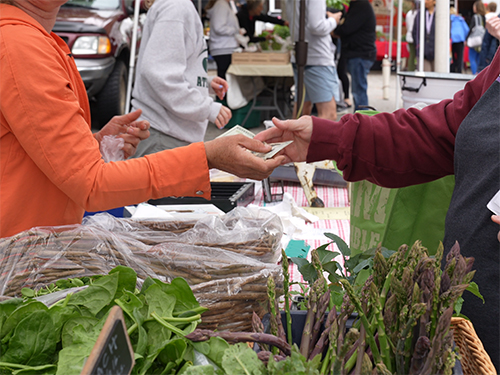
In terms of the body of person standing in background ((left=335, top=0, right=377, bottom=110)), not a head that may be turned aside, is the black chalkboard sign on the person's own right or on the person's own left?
on the person's own left

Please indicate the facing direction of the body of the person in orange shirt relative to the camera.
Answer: to the viewer's right

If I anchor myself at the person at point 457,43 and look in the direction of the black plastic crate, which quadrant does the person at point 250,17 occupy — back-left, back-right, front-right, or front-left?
front-right
